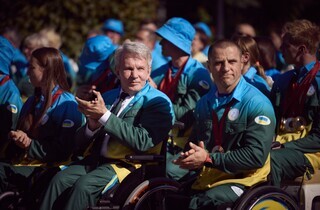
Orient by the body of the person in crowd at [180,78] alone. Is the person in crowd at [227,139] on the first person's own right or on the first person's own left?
on the first person's own left

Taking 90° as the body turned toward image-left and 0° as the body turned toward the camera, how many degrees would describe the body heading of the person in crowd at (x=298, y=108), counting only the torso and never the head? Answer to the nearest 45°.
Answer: approximately 45°

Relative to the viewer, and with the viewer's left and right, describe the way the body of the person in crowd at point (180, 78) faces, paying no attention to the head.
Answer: facing the viewer and to the left of the viewer

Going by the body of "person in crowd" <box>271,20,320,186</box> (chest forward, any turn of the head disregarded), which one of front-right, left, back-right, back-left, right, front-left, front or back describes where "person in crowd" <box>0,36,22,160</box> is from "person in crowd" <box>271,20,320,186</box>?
front-right

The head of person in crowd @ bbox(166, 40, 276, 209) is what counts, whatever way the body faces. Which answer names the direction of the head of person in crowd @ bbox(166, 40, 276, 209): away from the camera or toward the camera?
toward the camera

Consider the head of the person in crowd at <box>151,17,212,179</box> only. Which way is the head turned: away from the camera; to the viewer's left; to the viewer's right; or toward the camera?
to the viewer's left

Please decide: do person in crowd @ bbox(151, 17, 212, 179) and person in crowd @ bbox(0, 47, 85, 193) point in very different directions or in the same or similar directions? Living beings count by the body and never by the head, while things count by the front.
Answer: same or similar directions

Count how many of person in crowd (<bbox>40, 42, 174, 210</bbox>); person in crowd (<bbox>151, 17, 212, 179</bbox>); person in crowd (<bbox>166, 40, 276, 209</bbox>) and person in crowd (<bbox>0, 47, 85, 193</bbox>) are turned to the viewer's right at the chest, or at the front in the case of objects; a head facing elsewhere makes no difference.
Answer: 0

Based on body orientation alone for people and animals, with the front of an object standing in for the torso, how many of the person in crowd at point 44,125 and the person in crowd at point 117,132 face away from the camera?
0

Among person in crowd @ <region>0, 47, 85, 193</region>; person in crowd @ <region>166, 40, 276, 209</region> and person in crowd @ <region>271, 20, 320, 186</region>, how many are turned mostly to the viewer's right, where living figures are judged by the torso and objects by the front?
0

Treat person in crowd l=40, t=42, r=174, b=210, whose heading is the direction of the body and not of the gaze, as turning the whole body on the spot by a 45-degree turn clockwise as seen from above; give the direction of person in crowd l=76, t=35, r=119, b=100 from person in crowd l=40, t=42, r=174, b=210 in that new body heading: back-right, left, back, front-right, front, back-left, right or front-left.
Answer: right
